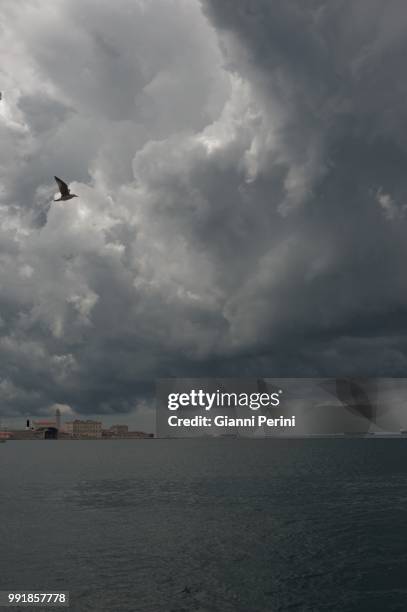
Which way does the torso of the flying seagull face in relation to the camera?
to the viewer's right
